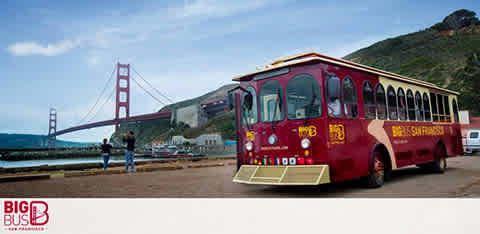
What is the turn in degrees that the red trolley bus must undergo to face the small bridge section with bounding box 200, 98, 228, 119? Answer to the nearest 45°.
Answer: approximately 90° to its right

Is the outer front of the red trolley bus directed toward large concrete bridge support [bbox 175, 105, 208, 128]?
no

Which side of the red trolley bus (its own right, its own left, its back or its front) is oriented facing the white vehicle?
back

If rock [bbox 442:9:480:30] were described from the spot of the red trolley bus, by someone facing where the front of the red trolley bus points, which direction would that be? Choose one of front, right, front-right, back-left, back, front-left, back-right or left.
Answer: back

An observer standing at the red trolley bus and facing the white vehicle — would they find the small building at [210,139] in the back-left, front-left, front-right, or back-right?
front-left

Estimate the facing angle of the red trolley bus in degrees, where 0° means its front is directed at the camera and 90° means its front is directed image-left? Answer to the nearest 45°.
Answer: approximately 45°

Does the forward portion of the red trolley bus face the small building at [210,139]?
no
